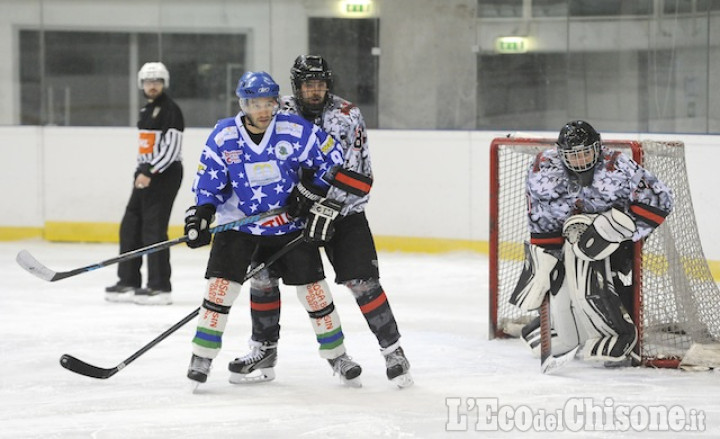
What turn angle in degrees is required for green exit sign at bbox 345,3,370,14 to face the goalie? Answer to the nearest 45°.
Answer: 0° — it already faces them

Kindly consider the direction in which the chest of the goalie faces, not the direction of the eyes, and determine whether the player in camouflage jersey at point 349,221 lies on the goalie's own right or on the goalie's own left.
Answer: on the goalie's own right

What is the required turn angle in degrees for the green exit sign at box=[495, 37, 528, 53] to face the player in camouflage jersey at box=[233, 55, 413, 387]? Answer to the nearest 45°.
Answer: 0° — it already faces them

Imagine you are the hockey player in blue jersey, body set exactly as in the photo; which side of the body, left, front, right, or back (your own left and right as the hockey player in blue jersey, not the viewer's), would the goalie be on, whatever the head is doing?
left

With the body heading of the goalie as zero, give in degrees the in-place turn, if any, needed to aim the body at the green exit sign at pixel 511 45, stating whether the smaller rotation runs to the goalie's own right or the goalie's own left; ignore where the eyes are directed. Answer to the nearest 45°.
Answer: approximately 180°

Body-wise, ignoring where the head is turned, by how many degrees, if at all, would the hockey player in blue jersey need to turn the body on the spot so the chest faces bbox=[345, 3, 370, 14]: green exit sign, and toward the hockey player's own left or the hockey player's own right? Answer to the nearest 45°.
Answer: approximately 180°

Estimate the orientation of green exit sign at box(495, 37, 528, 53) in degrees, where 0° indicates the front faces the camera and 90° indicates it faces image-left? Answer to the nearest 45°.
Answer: approximately 0°
